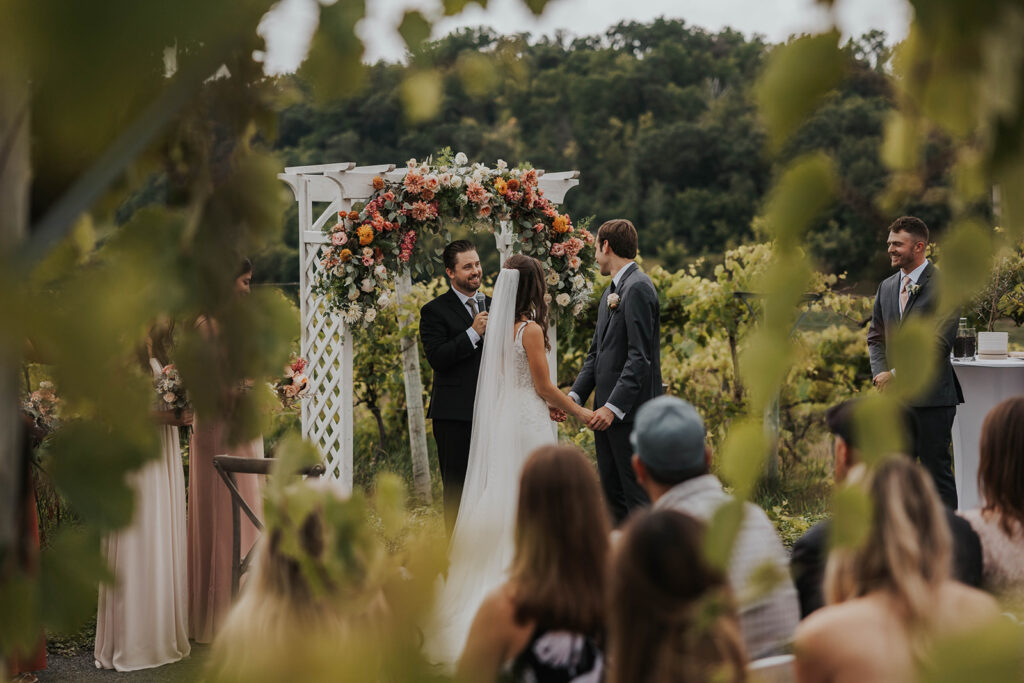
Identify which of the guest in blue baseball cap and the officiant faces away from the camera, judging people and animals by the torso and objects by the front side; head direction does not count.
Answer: the guest in blue baseball cap

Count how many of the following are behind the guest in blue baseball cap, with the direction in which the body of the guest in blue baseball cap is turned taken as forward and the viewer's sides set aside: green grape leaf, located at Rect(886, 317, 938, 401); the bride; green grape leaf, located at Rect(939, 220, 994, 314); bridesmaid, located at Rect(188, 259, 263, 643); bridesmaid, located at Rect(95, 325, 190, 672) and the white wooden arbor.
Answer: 2

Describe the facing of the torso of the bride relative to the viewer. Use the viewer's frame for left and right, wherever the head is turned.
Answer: facing away from the viewer and to the right of the viewer

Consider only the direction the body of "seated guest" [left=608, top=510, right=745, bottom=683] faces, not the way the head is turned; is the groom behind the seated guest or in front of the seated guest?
in front

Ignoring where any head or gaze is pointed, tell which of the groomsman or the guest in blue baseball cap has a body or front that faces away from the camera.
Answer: the guest in blue baseball cap

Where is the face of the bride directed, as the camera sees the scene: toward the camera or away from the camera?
away from the camera

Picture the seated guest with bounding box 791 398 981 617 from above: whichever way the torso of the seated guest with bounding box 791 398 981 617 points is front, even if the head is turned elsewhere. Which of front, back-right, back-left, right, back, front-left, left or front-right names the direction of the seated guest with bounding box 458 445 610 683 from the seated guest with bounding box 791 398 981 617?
left

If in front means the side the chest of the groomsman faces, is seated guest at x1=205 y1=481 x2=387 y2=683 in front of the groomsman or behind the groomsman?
in front

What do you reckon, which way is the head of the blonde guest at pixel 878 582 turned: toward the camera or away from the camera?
away from the camera

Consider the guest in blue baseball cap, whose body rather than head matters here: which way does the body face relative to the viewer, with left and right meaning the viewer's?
facing away from the viewer

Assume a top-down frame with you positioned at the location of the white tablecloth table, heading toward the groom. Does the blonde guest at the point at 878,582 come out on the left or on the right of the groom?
left

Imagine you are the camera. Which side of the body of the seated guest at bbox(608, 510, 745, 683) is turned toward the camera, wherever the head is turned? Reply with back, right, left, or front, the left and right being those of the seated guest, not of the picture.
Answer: back

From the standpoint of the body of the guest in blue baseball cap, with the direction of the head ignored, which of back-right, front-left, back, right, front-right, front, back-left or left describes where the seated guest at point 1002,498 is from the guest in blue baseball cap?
front-right

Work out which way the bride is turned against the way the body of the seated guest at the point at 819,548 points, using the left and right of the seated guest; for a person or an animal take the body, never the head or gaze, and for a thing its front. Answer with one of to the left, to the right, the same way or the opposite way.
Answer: to the right

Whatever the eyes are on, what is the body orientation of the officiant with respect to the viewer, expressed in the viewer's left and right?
facing the viewer and to the right of the viewer

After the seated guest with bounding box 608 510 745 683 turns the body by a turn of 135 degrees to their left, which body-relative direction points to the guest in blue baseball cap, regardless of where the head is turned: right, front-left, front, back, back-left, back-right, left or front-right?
back-right

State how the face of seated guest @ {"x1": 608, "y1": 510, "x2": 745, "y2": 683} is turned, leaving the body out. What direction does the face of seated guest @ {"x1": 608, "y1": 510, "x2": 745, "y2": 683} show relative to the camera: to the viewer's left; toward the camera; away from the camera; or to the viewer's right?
away from the camera

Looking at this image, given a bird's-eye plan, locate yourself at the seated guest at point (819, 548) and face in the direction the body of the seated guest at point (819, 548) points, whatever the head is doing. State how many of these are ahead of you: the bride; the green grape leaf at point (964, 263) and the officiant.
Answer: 2

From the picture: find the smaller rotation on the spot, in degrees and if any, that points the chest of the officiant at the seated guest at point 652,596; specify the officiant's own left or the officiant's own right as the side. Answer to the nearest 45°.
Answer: approximately 45° to the officiant's own right
